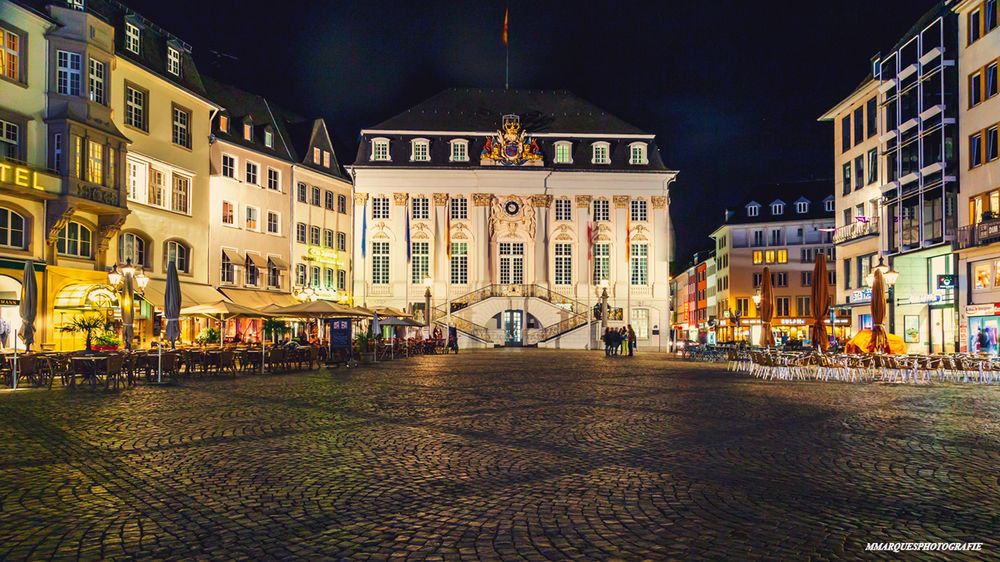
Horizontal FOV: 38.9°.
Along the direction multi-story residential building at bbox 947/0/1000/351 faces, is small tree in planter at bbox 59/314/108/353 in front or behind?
in front

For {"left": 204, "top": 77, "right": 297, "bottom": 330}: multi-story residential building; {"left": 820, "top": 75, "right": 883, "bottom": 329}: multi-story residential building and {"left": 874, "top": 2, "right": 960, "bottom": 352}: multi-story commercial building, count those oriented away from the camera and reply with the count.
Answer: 0

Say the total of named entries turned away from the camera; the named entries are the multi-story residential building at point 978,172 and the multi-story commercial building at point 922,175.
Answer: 0

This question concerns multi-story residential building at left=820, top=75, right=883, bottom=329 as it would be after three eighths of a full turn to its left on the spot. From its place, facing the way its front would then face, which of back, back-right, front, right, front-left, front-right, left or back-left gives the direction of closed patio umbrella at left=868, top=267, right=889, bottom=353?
right

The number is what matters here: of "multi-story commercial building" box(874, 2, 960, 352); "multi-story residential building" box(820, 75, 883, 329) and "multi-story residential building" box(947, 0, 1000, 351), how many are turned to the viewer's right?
0

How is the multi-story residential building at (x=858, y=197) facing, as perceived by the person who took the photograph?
facing the viewer and to the left of the viewer

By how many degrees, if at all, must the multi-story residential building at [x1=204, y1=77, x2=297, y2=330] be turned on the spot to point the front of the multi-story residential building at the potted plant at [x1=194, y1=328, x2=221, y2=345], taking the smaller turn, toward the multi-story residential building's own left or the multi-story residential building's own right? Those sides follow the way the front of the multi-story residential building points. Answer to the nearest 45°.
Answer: approximately 45° to the multi-story residential building's own right

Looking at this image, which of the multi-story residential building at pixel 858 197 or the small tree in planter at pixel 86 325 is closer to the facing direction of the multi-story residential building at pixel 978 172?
the small tree in planter

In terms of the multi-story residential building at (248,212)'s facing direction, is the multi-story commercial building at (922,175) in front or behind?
in front

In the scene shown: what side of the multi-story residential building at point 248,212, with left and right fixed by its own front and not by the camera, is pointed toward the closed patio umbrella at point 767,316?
front

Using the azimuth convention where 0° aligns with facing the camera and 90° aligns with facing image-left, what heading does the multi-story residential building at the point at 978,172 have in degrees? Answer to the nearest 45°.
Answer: approximately 45°

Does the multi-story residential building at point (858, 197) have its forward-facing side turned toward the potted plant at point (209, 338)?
yes

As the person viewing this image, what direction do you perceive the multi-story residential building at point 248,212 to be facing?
facing the viewer and to the right of the viewer

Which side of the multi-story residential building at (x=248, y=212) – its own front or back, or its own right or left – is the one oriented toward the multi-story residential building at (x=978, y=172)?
front

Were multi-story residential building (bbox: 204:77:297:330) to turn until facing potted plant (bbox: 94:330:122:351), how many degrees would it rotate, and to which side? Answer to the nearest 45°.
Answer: approximately 45° to its right
